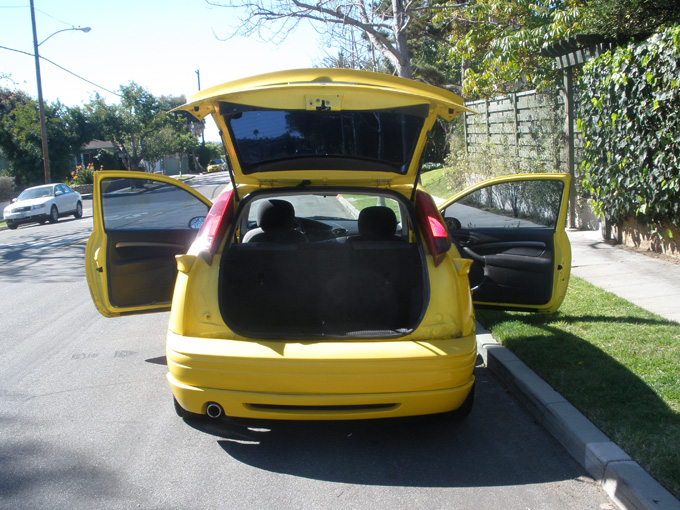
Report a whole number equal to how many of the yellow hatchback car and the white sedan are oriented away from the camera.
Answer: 1

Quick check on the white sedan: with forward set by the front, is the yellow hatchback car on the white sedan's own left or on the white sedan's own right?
on the white sedan's own left

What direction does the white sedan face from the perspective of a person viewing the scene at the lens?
facing the viewer and to the left of the viewer

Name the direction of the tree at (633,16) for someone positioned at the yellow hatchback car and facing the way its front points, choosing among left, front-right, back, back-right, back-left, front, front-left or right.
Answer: front-right

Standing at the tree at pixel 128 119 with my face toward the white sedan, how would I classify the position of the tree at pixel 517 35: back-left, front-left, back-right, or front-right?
front-left

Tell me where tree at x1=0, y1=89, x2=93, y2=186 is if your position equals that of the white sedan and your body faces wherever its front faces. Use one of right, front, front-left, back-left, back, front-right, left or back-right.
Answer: back-right

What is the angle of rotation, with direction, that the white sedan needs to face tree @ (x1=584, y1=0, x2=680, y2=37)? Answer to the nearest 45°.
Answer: approximately 45° to its left

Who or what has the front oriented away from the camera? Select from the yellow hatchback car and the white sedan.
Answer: the yellow hatchback car

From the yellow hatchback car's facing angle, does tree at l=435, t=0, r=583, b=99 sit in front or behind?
in front

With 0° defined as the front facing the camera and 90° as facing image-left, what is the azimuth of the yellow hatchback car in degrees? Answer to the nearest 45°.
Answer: approximately 180°

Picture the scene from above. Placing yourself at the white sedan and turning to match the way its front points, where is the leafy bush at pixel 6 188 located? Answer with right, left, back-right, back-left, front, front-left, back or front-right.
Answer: back-right
